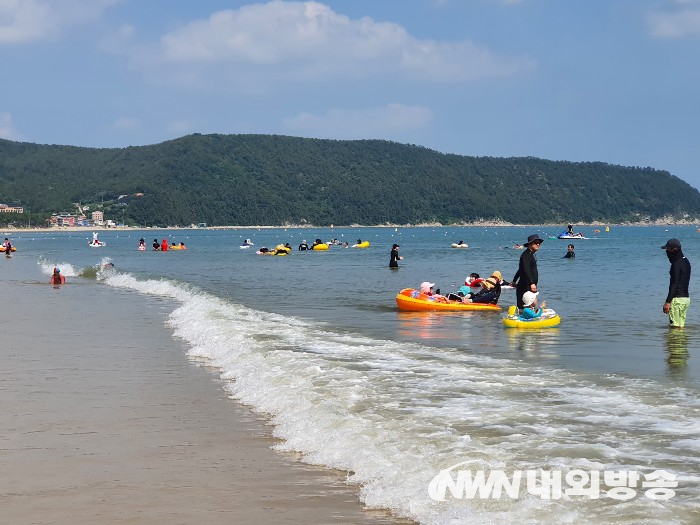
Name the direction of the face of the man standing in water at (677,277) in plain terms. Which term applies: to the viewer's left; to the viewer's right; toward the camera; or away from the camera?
to the viewer's left

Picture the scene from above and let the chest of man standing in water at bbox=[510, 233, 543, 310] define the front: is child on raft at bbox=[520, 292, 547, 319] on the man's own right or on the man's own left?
on the man's own right

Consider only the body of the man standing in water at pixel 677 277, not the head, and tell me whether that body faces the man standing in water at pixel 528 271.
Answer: yes

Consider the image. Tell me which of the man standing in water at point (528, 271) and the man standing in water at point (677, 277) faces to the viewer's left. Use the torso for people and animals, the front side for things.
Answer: the man standing in water at point (677, 277)

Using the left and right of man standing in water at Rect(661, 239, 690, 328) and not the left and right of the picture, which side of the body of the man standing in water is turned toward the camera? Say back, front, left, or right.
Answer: left

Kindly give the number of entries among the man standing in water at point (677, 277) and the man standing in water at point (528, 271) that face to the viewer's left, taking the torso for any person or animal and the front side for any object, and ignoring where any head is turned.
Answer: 1
